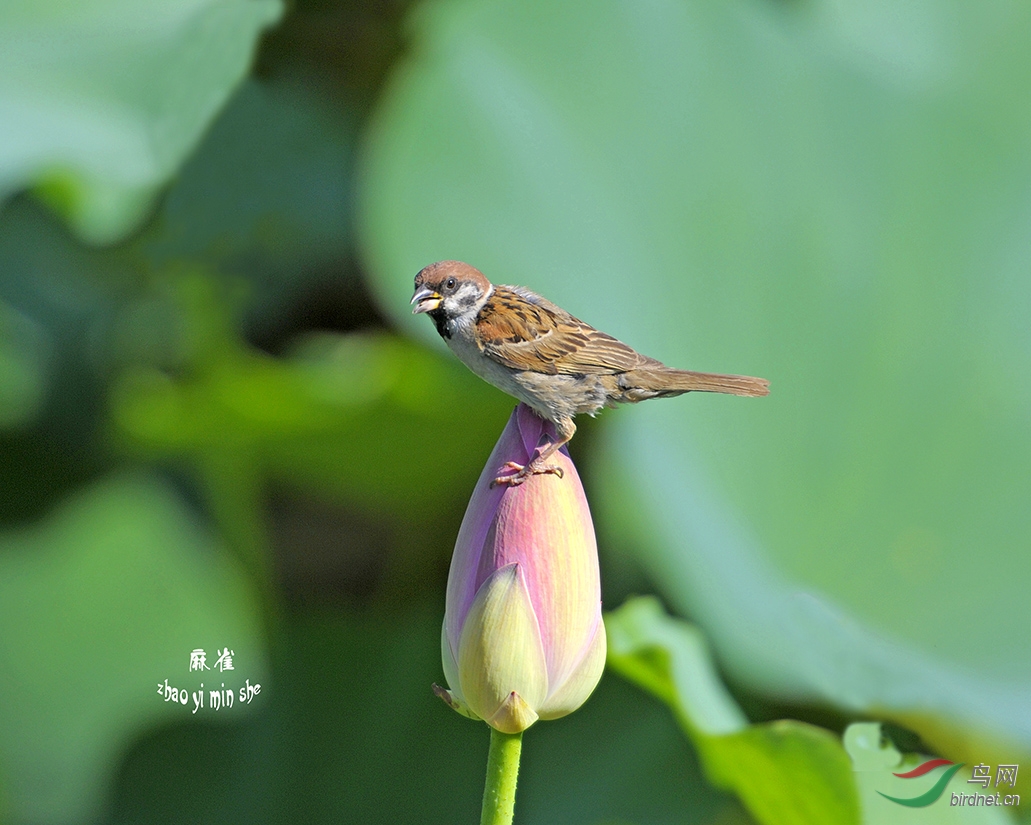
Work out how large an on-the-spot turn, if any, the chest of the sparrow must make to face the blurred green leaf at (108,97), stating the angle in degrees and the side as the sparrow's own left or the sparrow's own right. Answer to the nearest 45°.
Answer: approximately 45° to the sparrow's own right

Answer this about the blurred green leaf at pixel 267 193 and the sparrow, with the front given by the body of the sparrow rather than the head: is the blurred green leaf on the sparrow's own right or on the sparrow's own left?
on the sparrow's own right

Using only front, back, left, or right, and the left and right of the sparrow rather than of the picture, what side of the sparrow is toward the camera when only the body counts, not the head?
left
